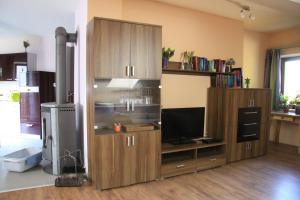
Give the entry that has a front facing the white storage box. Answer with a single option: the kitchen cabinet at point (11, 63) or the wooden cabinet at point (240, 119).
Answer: the kitchen cabinet

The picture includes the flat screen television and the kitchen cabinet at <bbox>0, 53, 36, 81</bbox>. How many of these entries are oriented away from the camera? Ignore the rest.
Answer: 0

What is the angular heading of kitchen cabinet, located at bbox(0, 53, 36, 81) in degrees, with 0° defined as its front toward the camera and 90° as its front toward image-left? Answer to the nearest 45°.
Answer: approximately 0°

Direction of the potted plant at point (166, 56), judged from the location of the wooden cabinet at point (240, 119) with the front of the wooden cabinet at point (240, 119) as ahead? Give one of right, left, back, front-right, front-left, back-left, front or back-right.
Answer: right

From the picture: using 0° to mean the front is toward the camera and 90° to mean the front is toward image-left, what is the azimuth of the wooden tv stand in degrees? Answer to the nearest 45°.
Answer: approximately 315°

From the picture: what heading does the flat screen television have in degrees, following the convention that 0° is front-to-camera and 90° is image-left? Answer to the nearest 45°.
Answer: approximately 315°

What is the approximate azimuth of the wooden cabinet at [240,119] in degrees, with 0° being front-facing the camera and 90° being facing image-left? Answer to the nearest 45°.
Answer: approximately 315°

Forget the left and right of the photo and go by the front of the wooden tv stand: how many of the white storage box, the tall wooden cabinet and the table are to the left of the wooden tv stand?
1

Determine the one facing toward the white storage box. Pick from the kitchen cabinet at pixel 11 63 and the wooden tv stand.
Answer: the kitchen cabinet

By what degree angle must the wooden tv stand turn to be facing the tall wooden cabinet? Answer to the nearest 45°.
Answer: approximately 90° to its right

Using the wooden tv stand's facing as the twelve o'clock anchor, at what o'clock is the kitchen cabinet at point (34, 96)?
The kitchen cabinet is roughly at 5 o'clock from the wooden tv stand.
